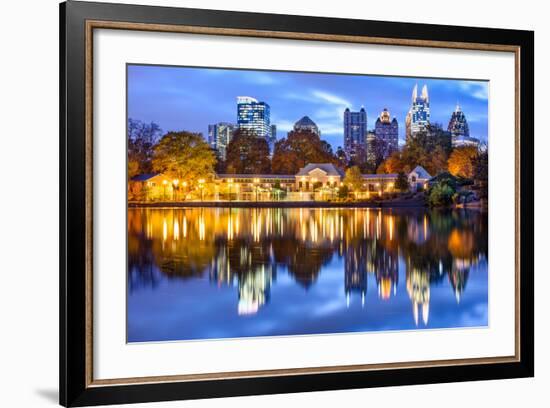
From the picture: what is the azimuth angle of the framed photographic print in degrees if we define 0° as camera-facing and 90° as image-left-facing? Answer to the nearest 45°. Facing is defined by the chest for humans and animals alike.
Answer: approximately 315°
